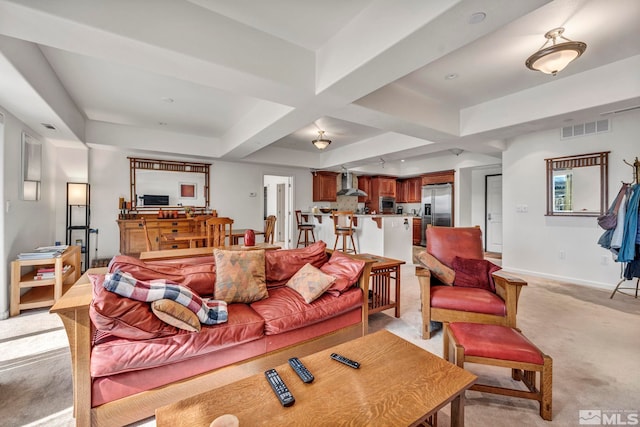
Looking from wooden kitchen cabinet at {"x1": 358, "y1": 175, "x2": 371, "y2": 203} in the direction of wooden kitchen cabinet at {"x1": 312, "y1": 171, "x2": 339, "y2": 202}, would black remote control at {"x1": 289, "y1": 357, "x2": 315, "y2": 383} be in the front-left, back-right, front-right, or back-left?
front-left

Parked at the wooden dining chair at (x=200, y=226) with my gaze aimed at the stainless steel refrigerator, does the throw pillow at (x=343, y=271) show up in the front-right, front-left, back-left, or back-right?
front-right

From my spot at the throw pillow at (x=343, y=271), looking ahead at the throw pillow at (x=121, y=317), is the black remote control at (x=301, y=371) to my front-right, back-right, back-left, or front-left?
front-left

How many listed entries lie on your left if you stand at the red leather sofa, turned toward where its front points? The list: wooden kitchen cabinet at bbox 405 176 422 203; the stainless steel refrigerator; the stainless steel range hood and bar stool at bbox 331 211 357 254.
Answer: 4

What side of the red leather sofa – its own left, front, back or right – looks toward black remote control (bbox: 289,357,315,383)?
front

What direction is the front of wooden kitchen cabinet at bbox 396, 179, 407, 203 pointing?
toward the camera

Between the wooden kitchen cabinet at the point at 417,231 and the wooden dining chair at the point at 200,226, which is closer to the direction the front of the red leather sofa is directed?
the wooden kitchen cabinet

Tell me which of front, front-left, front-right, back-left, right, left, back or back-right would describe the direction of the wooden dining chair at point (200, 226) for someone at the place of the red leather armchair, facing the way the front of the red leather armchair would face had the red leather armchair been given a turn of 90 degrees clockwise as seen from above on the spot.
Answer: front-right

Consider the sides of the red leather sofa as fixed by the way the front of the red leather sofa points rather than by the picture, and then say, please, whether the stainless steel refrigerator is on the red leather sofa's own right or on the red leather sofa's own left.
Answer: on the red leather sofa's own left

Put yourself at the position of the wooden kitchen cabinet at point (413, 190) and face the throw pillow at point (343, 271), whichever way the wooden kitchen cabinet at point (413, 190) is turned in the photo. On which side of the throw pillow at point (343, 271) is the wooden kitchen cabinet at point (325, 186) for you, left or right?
right

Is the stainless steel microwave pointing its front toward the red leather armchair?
yes

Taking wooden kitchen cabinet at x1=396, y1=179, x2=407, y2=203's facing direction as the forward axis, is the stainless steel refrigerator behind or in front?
in front

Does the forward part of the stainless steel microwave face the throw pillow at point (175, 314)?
yes

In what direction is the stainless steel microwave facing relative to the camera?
toward the camera

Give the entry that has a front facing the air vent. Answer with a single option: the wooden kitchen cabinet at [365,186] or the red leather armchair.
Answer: the wooden kitchen cabinet

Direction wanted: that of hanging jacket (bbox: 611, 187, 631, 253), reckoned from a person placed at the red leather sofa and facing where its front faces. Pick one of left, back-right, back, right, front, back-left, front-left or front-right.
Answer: front-left
